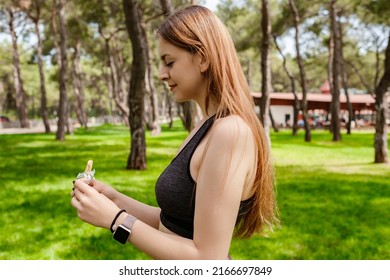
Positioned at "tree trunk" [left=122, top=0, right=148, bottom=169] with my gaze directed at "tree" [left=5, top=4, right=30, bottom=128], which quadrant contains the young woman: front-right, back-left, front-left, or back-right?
back-left

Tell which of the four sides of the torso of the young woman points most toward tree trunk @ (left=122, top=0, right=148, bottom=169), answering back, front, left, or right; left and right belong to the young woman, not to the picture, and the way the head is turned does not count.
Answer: right

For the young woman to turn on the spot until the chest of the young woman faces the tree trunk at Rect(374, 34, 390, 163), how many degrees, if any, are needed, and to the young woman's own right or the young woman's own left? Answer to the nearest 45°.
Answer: approximately 135° to the young woman's own right

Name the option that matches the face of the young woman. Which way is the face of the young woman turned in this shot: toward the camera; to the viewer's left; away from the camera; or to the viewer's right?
to the viewer's left

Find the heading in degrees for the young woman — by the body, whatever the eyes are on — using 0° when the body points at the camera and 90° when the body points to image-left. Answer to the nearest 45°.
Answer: approximately 90°

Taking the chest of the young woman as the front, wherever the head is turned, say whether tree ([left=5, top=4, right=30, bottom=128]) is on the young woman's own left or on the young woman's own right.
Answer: on the young woman's own right

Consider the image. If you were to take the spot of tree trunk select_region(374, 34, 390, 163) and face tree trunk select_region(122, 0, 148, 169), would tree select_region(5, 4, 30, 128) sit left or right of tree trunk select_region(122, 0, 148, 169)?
right
